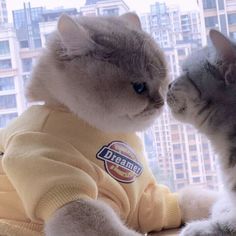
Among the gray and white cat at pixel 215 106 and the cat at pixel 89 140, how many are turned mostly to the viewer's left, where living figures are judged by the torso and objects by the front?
1

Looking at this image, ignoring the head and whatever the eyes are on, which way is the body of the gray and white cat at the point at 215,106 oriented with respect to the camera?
to the viewer's left

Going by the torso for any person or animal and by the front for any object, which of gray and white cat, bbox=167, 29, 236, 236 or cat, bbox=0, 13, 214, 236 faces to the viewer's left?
the gray and white cat

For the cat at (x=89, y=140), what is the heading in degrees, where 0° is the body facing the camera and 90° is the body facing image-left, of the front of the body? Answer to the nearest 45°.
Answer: approximately 315°
